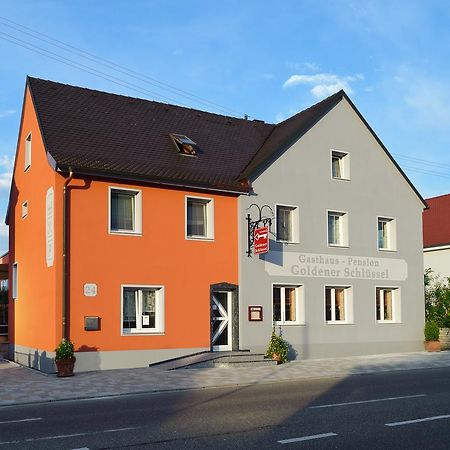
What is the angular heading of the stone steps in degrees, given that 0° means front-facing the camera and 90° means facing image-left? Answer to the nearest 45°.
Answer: approximately 0°

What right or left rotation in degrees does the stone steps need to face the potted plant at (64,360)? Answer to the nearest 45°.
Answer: approximately 45° to its right

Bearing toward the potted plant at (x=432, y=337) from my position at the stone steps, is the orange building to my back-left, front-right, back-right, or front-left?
back-left

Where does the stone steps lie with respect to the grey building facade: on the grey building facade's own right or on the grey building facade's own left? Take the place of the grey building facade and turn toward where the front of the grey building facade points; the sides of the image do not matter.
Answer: on the grey building facade's own right

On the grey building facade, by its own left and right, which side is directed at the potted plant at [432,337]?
left

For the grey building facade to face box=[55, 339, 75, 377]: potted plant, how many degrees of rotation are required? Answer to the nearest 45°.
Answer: approximately 90° to its right

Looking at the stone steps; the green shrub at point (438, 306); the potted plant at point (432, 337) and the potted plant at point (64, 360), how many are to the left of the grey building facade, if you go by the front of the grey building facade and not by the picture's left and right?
2

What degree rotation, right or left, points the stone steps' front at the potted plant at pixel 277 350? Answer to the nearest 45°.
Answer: approximately 135° to its left
